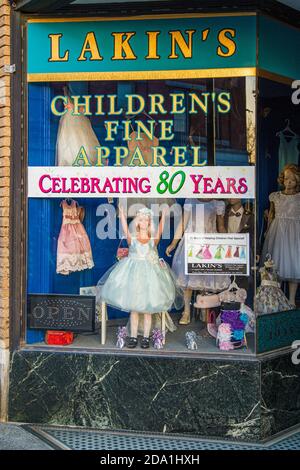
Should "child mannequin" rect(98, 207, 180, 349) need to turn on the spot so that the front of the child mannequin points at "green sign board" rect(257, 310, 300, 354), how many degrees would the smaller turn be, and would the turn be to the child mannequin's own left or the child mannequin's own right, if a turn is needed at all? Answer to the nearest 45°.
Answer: approximately 90° to the child mannequin's own left

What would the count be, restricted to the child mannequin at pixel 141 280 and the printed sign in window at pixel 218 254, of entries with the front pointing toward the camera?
2

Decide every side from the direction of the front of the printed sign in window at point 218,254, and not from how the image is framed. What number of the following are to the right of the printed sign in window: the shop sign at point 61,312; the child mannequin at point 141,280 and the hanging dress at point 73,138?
3

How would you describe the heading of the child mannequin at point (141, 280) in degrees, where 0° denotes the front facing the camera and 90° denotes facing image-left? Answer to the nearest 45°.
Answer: approximately 0°

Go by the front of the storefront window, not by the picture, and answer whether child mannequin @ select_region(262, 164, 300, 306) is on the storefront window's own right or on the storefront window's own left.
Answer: on the storefront window's own left

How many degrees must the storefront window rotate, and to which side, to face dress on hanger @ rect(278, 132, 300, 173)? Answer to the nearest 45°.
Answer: approximately 90° to its left

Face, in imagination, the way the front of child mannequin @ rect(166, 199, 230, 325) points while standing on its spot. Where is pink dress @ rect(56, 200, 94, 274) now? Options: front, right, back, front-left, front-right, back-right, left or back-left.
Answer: right
